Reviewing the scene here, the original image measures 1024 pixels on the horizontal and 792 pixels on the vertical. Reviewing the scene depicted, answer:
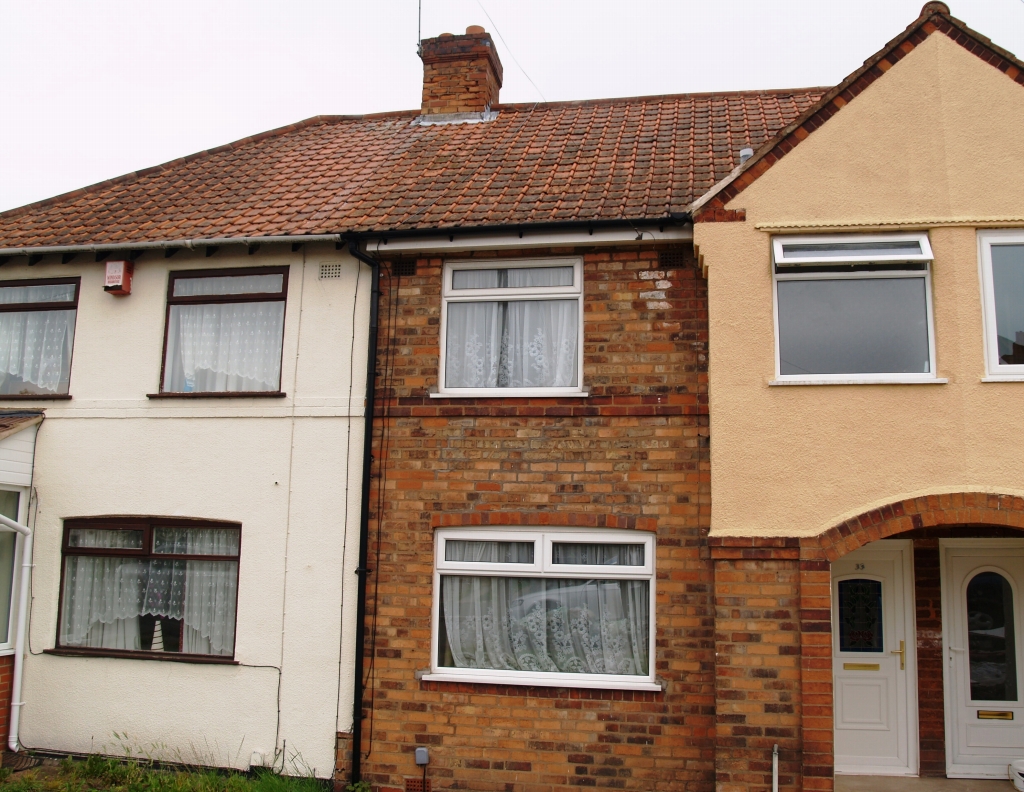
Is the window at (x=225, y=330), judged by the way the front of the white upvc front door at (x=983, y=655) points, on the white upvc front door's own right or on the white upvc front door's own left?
on the white upvc front door's own right

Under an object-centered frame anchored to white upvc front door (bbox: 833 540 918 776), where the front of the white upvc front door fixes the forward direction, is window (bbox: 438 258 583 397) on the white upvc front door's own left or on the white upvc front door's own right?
on the white upvc front door's own right

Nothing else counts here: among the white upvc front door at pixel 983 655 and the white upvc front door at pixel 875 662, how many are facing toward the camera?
2

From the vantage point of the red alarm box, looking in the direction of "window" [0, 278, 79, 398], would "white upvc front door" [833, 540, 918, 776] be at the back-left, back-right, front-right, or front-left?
back-right

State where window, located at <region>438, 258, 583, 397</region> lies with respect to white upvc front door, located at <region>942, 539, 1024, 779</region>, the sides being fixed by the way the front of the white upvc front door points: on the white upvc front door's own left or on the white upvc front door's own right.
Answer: on the white upvc front door's own right

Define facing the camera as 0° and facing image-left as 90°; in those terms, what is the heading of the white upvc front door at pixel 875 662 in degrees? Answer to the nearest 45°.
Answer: approximately 0°

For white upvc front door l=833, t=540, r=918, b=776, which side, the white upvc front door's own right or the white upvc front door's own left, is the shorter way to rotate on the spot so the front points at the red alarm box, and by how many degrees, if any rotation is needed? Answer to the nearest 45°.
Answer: approximately 90° to the white upvc front door's own right

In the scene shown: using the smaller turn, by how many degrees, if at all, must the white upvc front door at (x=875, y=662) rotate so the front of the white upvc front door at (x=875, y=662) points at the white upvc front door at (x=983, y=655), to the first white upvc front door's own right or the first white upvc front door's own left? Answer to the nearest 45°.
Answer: approximately 90° to the first white upvc front door's own left
